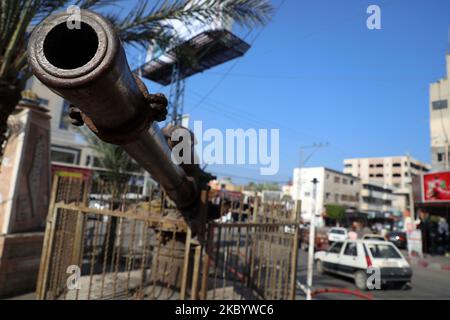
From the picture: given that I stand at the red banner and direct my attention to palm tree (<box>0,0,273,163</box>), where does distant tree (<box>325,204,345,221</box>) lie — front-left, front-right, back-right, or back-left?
back-right

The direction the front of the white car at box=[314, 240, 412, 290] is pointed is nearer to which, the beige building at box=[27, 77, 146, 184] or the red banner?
the beige building

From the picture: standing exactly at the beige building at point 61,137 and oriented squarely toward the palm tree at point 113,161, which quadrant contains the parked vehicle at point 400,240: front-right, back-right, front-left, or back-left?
front-left
